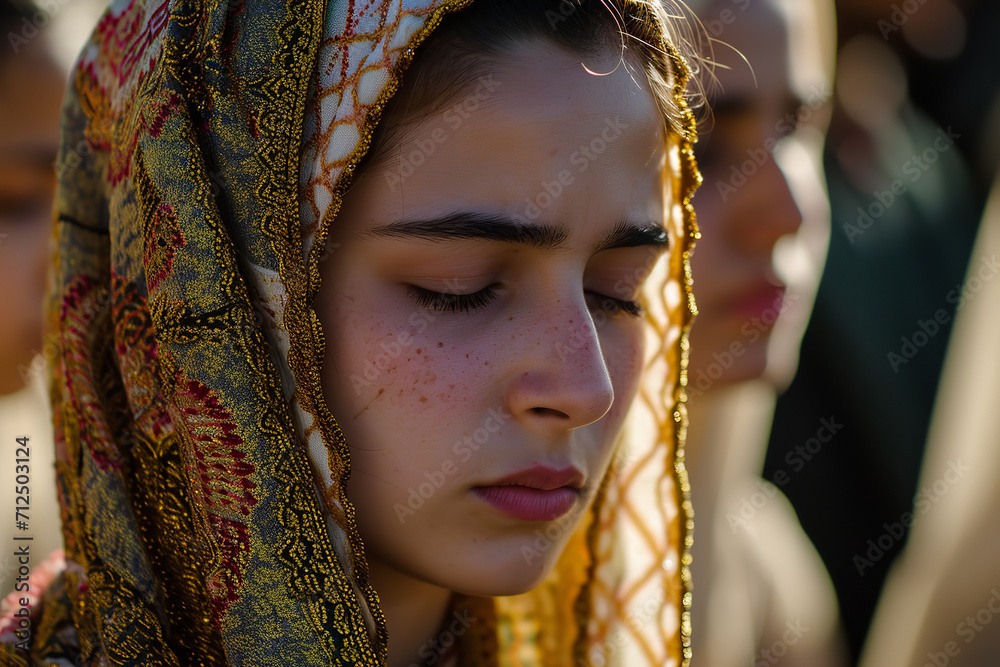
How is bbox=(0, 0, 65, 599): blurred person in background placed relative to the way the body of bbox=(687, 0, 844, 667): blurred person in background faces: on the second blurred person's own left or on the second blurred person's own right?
on the second blurred person's own right

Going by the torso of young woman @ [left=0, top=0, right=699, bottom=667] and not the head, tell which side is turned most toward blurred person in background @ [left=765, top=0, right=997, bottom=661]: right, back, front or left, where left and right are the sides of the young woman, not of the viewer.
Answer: left

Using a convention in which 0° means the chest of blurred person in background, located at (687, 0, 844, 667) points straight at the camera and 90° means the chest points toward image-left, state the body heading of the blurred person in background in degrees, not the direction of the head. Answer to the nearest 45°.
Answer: approximately 315°

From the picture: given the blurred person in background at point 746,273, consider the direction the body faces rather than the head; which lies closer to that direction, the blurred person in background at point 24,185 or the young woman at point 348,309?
the young woman

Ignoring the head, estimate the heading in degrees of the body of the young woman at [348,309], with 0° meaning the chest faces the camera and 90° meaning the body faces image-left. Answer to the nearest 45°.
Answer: approximately 315°

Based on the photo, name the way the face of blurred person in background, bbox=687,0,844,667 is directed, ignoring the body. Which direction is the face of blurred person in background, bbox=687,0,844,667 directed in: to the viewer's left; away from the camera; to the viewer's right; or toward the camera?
to the viewer's right

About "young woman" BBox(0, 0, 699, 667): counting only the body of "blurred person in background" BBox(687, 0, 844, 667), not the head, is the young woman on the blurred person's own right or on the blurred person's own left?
on the blurred person's own right

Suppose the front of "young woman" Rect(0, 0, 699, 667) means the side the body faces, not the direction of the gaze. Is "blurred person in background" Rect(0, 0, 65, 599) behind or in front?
behind
